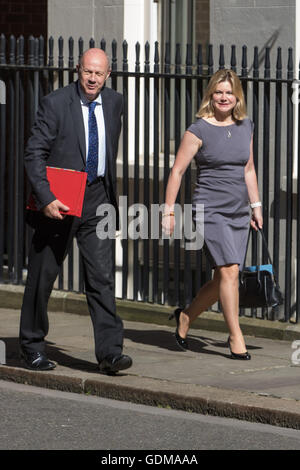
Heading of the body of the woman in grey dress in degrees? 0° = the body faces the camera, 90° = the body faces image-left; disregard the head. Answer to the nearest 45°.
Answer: approximately 315°

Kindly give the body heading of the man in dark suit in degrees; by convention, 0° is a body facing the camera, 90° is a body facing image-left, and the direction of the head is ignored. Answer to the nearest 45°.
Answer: approximately 315°

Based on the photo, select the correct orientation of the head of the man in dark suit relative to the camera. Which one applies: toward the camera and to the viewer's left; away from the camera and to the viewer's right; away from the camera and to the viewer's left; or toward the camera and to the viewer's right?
toward the camera and to the viewer's right

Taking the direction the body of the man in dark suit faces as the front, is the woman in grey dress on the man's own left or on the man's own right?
on the man's own left

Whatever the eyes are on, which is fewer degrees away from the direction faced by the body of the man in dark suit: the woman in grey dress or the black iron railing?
the woman in grey dress

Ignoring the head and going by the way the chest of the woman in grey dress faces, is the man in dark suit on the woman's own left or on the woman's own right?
on the woman's own right

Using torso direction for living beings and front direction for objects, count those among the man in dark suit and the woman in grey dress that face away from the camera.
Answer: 0
